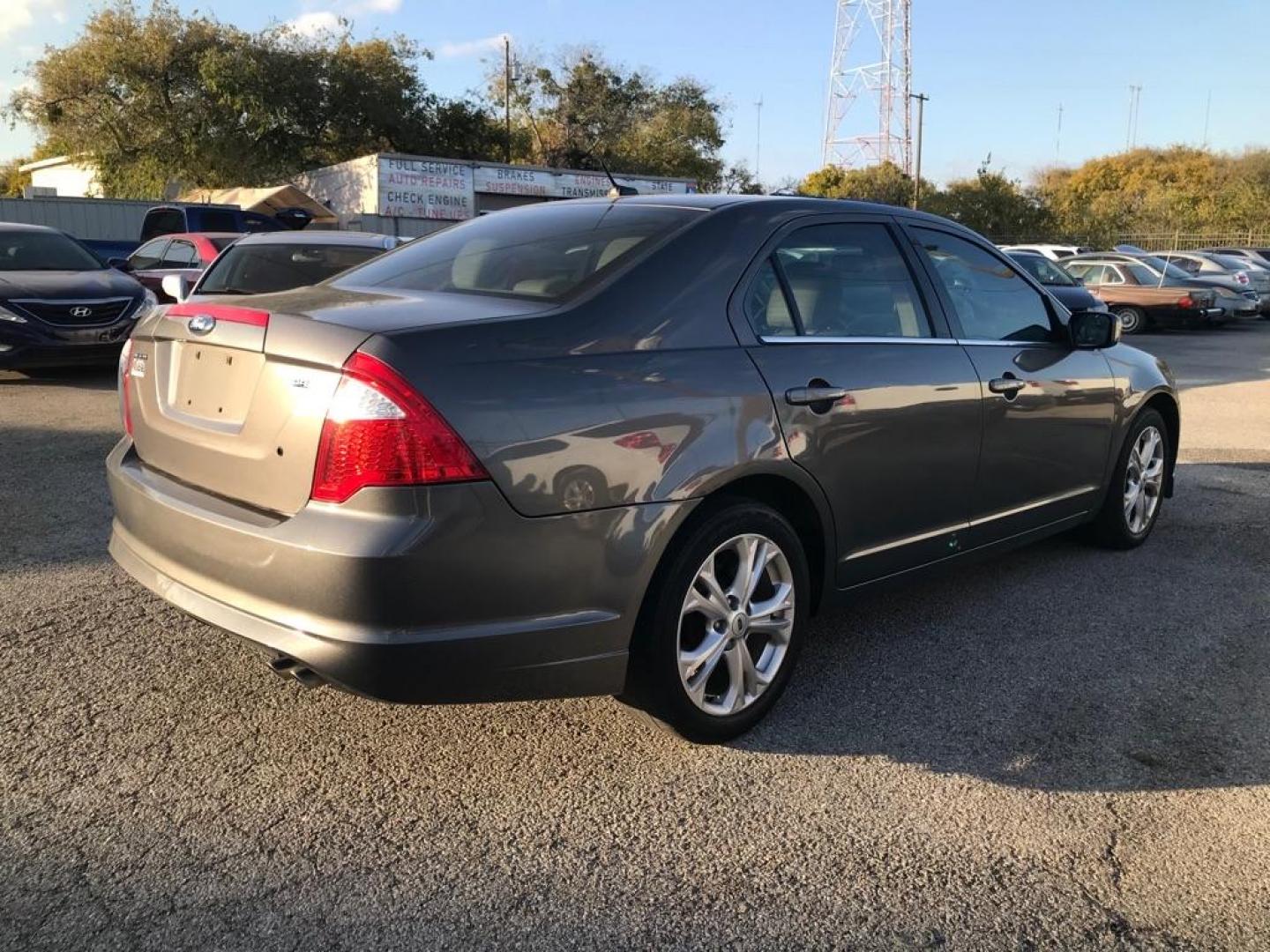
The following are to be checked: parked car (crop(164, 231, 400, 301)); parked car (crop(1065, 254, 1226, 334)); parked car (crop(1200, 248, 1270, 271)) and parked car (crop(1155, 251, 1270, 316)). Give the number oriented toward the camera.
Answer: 1

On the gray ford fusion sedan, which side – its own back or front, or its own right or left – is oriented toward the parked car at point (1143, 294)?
front

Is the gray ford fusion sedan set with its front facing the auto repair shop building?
no

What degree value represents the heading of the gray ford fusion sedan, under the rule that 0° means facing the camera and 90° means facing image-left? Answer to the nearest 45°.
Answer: approximately 225°

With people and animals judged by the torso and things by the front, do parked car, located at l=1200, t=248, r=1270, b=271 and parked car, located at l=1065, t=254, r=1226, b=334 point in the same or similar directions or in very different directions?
same or similar directions

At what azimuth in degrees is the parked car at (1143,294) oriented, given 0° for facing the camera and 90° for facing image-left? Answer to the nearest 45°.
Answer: approximately 135°
